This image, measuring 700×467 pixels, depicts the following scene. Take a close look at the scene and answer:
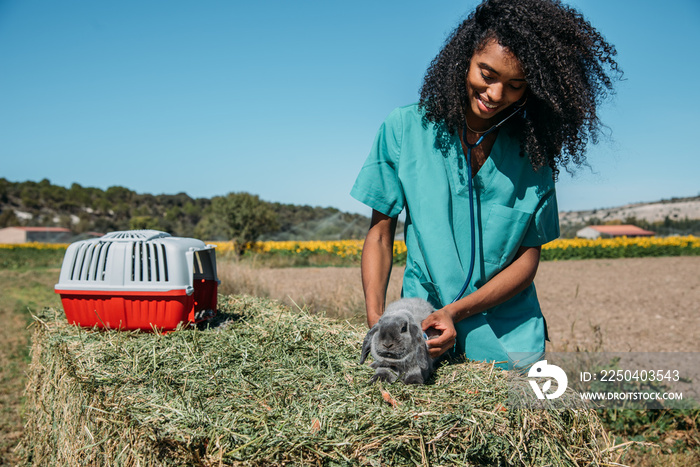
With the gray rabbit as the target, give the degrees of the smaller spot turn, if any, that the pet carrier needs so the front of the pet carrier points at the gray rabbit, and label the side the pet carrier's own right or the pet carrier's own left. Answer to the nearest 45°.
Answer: approximately 45° to the pet carrier's own right

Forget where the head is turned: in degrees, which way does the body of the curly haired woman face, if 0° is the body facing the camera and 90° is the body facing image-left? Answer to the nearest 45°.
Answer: approximately 0°

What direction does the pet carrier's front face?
to the viewer's right

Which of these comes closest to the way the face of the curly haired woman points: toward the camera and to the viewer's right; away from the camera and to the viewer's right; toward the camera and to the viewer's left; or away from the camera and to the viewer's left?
toward the camera and to the viewer's left
